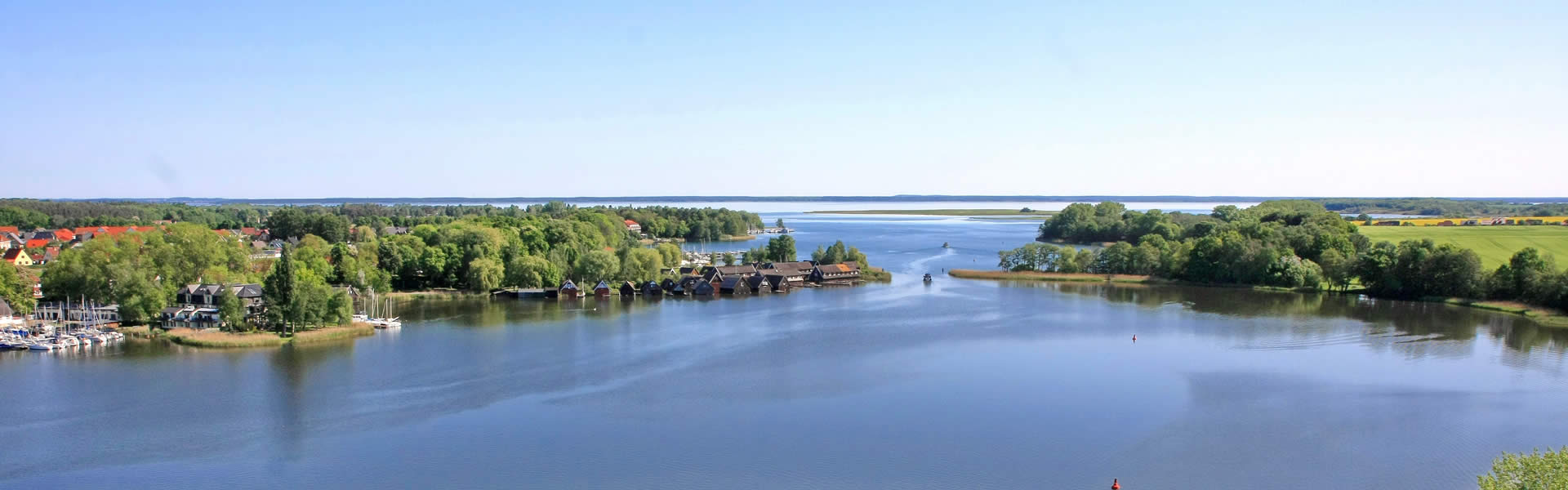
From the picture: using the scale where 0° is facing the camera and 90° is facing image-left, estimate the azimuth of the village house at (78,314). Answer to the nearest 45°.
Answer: approximately 0°

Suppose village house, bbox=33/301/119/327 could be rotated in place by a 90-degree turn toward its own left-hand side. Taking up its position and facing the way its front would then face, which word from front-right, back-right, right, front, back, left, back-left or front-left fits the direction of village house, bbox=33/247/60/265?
left

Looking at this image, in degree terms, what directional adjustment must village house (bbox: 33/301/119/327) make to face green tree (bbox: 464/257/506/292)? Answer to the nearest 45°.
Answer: approximately 90° to its left

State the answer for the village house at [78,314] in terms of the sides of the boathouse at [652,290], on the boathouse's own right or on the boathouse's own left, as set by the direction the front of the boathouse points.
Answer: on the boathouse's own right

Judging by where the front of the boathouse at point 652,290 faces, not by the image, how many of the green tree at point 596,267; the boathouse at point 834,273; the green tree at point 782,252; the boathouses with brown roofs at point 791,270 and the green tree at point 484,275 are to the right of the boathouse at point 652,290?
2

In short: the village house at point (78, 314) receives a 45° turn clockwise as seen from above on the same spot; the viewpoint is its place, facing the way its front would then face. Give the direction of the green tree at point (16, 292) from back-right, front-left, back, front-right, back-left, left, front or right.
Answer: right

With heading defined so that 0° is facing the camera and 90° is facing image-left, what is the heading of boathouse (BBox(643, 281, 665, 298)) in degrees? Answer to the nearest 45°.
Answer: approximately 0°

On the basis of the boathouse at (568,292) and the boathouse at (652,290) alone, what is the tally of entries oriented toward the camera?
2

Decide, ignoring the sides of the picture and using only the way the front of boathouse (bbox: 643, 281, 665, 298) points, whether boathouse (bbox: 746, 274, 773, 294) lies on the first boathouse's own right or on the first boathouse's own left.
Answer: on the first boathouse's own left

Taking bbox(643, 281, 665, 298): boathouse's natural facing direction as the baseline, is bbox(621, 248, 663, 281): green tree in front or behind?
behind

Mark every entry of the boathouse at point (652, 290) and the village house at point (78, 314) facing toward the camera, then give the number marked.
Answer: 2
